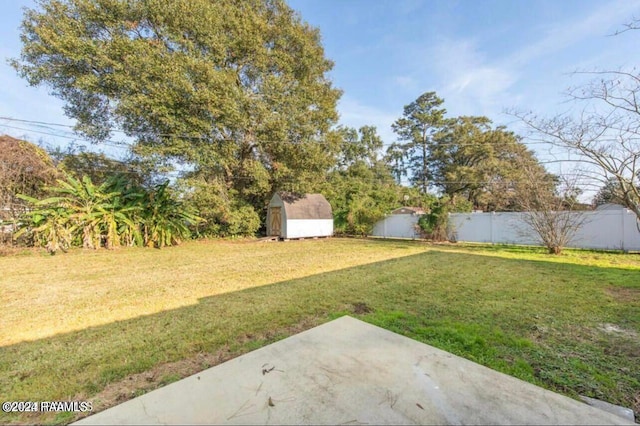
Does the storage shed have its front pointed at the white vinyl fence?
no

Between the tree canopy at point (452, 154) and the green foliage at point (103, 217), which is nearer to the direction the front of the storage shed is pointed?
the green foliage

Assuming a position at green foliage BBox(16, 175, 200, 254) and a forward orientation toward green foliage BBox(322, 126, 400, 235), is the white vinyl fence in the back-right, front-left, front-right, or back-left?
front-right

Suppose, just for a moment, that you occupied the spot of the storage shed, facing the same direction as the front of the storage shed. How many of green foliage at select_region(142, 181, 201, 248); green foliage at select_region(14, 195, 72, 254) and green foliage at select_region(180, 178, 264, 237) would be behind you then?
0

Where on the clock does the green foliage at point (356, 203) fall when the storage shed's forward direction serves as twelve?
The green foliage is roughly at 7 o'clock from the storage shed.

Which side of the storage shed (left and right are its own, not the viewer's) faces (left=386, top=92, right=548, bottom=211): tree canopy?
back

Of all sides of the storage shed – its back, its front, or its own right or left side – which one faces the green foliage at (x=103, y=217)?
front

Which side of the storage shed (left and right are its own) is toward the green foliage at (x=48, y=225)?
front

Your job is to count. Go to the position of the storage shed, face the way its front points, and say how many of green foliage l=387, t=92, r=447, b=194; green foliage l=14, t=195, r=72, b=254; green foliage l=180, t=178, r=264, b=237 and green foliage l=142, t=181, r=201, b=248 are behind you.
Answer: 1

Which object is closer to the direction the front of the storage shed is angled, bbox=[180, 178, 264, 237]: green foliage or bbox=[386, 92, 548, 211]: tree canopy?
the green foliage

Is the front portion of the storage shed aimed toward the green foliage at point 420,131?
no

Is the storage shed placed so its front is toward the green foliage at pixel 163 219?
yes

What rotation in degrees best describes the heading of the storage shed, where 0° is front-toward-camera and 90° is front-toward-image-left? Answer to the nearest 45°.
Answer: approximately 45°
